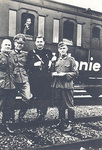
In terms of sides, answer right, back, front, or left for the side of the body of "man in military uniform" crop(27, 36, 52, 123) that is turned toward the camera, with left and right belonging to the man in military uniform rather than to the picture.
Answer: front

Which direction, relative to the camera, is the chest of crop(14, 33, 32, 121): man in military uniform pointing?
toward the camera

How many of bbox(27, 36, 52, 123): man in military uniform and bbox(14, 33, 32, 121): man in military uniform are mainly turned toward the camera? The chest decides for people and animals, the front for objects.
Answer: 2

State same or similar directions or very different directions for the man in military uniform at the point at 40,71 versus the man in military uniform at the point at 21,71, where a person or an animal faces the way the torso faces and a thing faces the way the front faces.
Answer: same or similar directions

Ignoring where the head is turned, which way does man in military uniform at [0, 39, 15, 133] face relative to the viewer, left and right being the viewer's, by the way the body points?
facing the viewer and to the right of the viewer

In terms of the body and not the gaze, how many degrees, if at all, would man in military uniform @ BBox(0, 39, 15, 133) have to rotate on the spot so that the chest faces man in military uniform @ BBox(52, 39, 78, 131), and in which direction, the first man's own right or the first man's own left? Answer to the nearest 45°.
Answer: approximately 45° to the first man's own left
